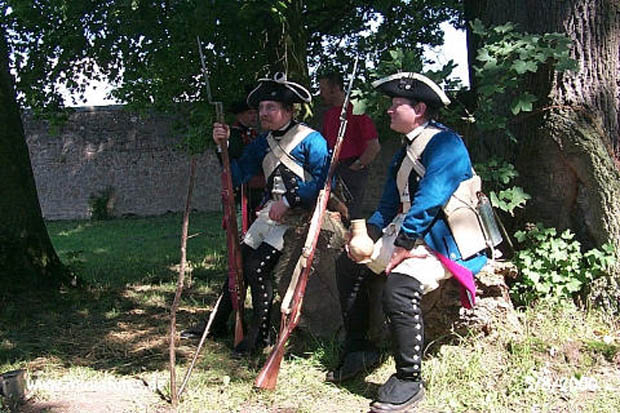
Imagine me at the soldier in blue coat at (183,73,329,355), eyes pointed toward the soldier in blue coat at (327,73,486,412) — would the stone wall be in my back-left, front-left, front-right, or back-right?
back-left

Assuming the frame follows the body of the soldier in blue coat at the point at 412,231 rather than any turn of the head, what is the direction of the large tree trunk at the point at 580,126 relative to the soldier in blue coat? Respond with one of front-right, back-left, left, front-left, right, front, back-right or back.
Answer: back

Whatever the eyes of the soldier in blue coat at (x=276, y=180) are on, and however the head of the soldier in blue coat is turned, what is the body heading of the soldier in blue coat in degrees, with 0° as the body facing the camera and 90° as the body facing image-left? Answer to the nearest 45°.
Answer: approximately 45°

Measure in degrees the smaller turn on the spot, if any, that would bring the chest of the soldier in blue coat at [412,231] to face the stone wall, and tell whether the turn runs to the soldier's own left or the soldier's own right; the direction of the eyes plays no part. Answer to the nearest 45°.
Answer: approximately 90° to the soldier's own right

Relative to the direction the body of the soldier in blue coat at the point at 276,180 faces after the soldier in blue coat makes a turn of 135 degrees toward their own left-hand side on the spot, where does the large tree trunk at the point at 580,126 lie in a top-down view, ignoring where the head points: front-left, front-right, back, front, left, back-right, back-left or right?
front

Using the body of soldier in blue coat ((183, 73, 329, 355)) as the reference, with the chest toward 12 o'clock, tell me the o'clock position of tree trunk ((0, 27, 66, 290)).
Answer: The tree trunk is roughly at 3 o'clock from the soldier in blue coat.

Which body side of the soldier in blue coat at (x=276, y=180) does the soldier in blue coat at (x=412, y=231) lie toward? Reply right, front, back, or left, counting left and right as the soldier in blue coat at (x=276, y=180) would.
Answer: left

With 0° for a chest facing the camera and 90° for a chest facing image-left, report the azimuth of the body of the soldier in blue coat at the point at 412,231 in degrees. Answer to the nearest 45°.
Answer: approximately 45°
